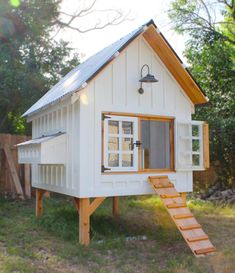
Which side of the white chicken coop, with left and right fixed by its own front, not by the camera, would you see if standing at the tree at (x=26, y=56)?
back

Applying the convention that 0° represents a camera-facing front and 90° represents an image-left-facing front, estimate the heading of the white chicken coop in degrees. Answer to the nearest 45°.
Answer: approximately 315°

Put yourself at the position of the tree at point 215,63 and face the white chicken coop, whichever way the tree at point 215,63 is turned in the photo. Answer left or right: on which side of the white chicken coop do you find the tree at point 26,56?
right

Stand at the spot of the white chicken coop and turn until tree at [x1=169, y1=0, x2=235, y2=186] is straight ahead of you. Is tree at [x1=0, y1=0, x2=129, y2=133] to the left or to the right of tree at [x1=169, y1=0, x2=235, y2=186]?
left
